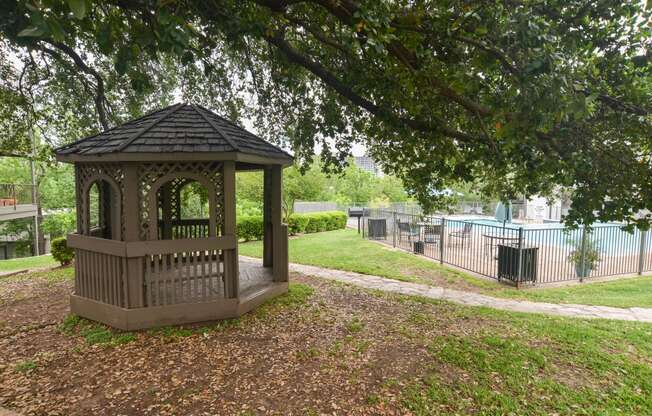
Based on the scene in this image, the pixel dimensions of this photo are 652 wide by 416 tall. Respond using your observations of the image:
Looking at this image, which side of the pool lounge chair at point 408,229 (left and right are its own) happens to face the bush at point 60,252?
back

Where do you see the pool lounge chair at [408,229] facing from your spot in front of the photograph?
facing away from the viewer and to the right of the viewer

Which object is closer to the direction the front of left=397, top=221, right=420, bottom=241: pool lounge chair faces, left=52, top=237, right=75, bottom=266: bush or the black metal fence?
the black metal fence

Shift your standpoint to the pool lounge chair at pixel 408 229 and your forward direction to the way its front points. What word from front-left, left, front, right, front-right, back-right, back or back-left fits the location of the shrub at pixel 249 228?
back-left

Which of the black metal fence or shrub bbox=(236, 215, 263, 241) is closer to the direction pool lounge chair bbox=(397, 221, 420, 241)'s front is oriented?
the black metal fence

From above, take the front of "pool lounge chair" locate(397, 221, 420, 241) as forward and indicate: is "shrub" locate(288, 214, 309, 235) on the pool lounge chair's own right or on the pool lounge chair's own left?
on the pool lounge chair's own left
